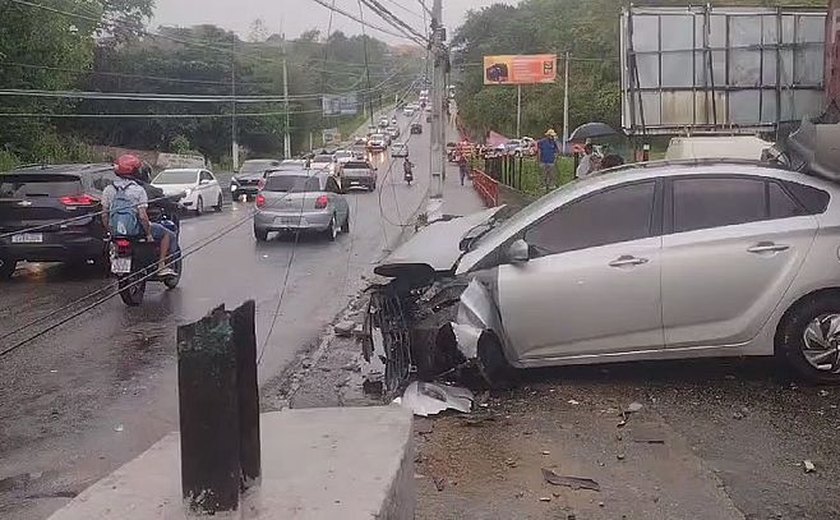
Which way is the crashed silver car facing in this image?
to the viewer's left

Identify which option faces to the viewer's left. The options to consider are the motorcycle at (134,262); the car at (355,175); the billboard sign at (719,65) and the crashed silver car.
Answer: the crashed silver car

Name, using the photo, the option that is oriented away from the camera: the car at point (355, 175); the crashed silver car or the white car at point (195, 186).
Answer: the car

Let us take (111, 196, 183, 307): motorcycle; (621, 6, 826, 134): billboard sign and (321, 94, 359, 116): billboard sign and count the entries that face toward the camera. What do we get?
1

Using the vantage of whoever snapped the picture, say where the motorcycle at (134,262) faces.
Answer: facing away from the viewer and to the right of the viewer

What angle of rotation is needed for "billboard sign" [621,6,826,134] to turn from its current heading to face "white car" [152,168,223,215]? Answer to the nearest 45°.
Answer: approximately 45° to its left

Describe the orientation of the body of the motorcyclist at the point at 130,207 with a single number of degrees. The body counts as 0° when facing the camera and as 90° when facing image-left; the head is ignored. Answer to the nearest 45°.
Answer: approximately 225°

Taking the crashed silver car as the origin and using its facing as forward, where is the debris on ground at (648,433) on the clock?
The debris on ground is roughly at 9 o'clock from the crashed silver car.

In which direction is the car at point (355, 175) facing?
away from the camera

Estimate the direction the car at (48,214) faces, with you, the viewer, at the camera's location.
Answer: facing away from the viewer and to the right of the viewer

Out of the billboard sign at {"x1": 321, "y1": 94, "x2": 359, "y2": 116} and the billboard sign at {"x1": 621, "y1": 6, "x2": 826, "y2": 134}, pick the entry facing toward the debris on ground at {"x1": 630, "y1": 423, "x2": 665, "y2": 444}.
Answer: the billboard sign at {"x1": 321, "y1": 94, "x2": 359, "y2": 116}

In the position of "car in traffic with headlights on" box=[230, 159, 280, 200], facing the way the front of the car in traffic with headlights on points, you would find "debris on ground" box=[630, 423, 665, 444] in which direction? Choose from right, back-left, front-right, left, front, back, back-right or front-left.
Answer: front-left

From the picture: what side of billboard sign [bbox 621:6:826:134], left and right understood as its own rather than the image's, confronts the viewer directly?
back
